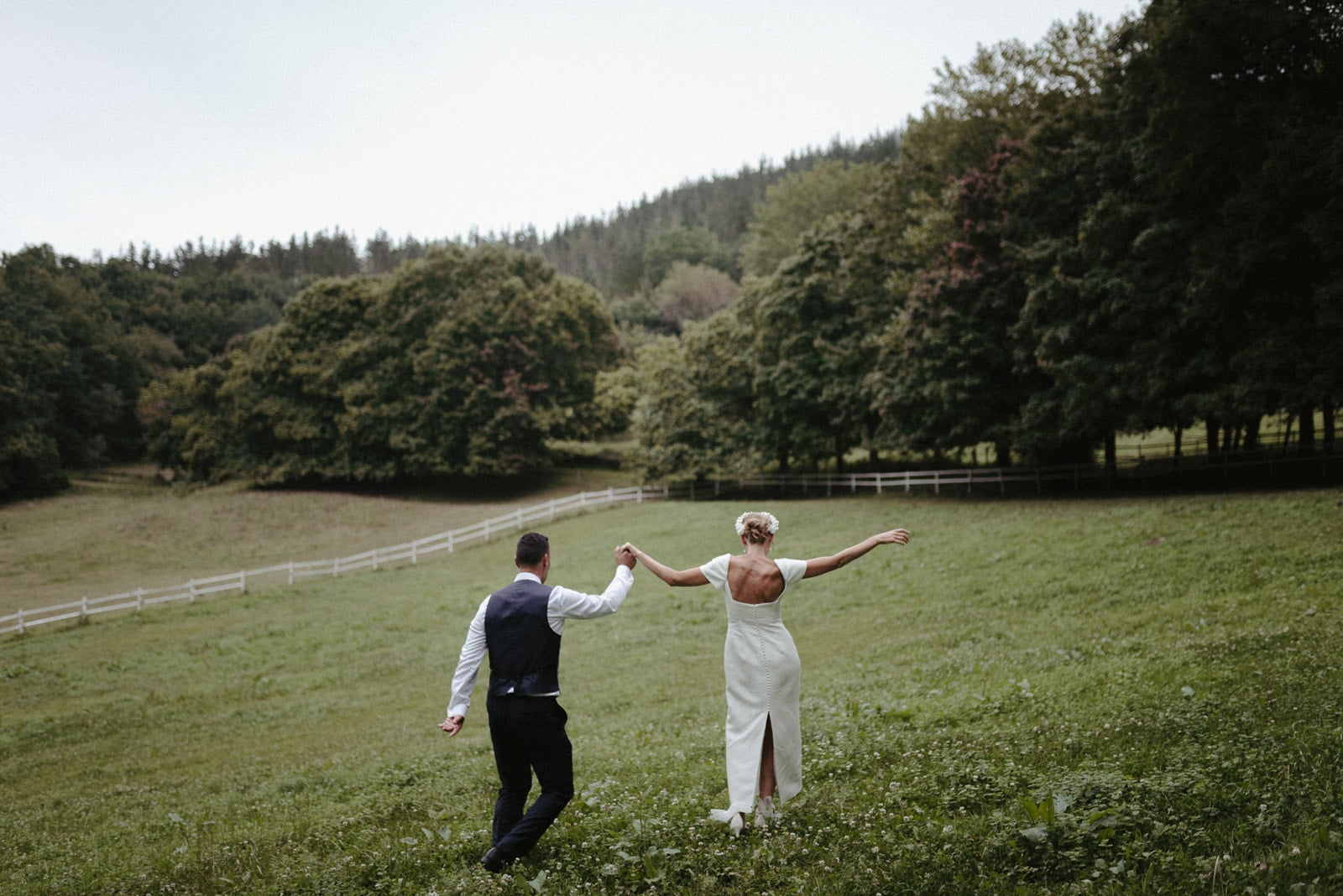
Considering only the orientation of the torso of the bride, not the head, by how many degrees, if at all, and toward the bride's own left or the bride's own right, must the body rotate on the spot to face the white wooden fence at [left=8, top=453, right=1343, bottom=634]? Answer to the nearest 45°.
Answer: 0° — they already face it

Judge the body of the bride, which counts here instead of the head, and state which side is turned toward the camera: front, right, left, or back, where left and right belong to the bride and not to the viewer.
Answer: back

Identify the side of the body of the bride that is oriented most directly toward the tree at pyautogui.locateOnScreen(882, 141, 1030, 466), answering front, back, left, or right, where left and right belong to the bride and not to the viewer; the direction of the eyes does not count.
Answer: front

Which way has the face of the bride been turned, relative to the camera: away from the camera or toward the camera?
away from the camera

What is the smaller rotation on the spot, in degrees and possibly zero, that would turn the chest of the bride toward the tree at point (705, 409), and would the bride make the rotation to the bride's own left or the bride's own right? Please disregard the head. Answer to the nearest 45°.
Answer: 0° — they already face it

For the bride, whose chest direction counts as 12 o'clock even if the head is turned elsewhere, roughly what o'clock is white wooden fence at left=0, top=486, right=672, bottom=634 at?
The white wooden fence is roughly at 11 o'clock from the bride.

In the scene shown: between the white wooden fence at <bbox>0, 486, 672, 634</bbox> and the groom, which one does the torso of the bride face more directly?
the white wooden fence

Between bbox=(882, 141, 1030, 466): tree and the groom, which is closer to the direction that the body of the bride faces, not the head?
the tree

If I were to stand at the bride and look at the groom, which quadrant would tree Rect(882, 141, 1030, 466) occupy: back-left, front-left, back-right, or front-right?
back-right

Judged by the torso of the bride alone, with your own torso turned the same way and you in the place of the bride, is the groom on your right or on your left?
on your left
